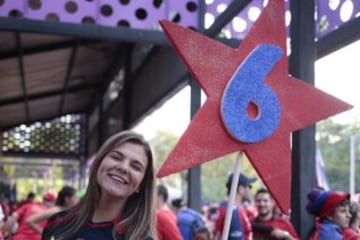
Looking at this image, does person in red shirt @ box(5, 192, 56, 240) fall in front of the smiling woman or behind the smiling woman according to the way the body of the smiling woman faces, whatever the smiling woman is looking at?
behind

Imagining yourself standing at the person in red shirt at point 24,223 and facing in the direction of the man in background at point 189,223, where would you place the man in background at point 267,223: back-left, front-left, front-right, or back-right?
front-right

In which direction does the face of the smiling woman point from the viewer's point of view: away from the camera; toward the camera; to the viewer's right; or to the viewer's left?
toward the camera

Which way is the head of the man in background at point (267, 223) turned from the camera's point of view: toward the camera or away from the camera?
toward the camera

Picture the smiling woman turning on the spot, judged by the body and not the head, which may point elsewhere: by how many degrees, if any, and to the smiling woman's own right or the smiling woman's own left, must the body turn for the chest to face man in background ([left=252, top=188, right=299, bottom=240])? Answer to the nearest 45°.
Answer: approximately 135° to the smiling woman's own left

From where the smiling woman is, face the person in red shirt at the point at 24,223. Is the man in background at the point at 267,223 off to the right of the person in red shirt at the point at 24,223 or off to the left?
right

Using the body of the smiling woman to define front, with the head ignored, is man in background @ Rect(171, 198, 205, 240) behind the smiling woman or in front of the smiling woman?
behind

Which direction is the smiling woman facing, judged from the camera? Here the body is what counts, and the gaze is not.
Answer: toward the camera
